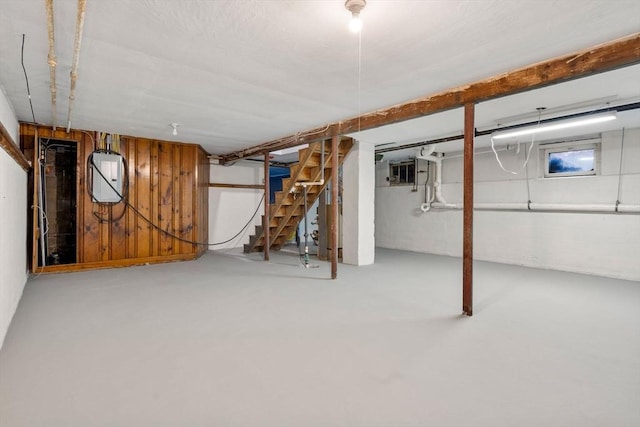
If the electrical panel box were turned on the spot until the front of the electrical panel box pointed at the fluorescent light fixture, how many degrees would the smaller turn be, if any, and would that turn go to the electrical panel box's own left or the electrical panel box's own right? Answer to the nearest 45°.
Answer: approximately 45° to the electrical panel box's own left

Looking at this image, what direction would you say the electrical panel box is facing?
toward the camera

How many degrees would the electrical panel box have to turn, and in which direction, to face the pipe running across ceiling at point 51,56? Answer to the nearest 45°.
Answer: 0° — it already faces it

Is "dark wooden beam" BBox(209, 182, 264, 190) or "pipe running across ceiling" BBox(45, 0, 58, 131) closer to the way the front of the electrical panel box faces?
the pipe running across ceiling

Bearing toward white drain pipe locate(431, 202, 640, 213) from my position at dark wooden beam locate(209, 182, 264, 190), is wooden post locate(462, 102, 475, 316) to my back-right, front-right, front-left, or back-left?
front-right

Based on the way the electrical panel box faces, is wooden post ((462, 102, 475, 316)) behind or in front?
in front

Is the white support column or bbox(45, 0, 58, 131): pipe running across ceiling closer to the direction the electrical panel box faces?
the pipe running across ceiling

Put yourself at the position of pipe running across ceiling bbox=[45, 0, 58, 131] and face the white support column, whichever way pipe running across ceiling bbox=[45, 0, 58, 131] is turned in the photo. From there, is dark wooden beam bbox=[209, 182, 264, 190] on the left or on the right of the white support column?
left

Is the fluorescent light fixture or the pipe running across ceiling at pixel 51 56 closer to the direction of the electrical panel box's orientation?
the pipe running across ceiling

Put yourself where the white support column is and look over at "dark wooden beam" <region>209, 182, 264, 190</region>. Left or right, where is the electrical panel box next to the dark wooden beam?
left

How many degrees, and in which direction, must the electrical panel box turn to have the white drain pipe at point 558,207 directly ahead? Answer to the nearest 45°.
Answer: approximately 45° to its left

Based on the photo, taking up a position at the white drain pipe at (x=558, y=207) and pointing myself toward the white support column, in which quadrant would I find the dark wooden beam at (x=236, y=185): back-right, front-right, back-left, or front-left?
front-right

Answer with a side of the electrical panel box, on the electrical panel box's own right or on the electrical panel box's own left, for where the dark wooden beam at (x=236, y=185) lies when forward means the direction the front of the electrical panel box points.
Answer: on the electrical panel box's own left

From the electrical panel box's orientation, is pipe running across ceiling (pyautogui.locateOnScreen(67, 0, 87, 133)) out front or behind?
out front

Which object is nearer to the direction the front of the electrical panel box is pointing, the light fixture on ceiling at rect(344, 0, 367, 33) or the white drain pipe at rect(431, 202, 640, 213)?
the light fixture on ceiling
